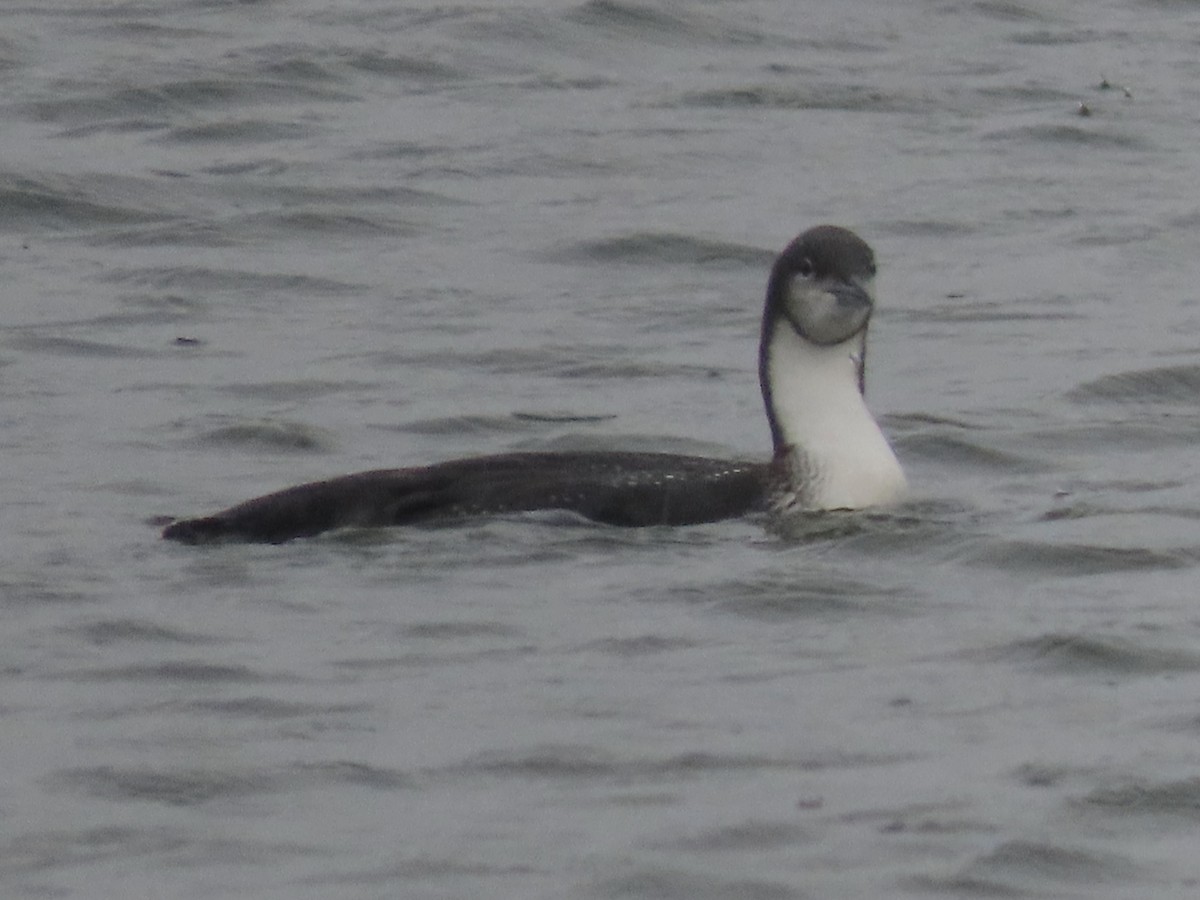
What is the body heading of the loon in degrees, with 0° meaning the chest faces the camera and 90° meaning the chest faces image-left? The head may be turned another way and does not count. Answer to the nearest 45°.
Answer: approximately 270°
